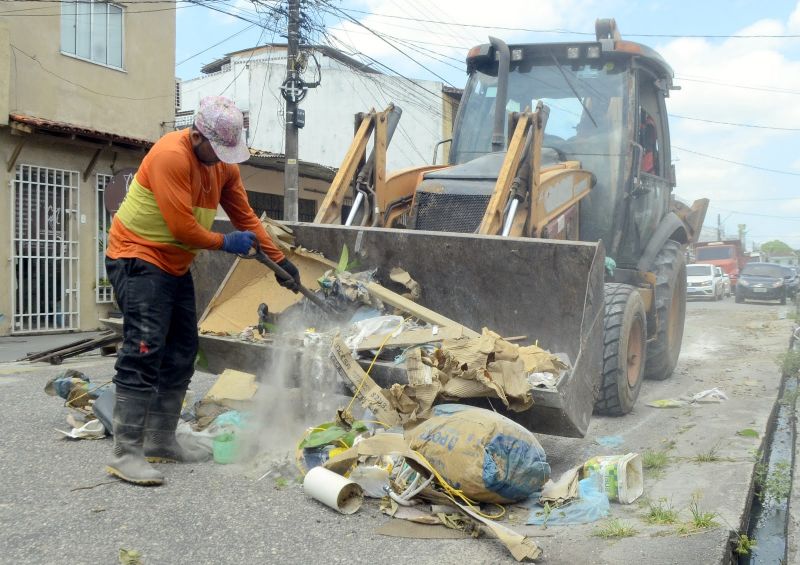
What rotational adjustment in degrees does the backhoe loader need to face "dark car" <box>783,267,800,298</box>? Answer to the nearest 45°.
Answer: approximately 180°

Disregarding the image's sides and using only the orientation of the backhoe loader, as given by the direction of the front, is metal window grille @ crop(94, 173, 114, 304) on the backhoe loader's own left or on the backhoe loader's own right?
on the backhoe loader's own right

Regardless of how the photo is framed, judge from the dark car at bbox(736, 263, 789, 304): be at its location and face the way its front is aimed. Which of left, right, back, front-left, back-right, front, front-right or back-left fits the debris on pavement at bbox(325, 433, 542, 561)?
front

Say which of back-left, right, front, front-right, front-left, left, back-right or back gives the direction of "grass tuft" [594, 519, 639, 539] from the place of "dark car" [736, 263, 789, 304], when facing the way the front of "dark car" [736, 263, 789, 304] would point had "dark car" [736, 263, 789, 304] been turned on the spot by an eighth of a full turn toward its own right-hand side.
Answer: front-left

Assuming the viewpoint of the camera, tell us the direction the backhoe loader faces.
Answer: facing the viewer and to the left of the viewer

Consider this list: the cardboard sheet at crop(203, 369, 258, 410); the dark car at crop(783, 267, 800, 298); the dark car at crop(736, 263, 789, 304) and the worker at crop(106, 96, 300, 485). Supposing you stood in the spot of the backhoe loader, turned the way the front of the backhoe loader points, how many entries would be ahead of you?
2

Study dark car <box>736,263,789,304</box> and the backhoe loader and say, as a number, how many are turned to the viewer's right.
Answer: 0

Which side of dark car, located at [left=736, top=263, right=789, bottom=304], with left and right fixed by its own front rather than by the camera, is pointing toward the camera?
front

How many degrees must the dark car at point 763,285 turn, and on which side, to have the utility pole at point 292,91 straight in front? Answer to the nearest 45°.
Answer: approximately 45° to its right

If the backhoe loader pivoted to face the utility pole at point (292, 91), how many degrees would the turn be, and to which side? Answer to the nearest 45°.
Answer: approximately 90° to its right

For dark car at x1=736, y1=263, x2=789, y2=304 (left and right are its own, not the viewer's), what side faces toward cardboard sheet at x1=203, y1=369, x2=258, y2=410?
front

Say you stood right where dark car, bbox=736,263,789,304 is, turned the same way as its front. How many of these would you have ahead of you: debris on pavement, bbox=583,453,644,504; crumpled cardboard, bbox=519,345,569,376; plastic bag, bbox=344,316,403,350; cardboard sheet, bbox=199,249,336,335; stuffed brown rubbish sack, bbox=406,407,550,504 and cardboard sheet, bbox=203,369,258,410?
6
